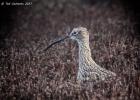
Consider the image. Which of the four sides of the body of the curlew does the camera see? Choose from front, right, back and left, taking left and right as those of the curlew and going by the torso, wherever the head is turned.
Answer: left
